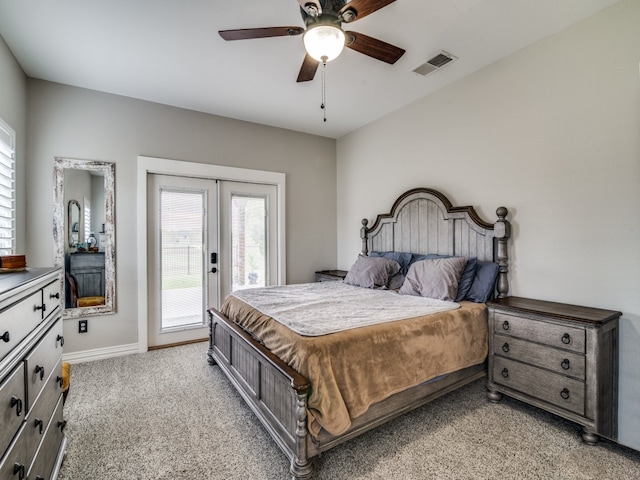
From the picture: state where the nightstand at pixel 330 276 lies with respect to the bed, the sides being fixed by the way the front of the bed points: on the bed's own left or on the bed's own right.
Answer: on the bed's own right

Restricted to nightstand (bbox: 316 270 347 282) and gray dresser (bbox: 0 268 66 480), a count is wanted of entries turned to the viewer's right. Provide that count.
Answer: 1

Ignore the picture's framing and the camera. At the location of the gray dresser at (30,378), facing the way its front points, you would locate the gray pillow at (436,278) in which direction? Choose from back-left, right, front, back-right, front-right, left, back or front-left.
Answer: front

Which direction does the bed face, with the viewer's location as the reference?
facing the viewer and to the left of the viewer

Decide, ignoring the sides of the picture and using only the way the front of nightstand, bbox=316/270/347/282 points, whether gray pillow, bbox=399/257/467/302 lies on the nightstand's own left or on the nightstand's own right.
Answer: on the nightstand's own left

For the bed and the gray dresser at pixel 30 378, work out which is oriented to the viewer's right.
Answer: the gray dresser

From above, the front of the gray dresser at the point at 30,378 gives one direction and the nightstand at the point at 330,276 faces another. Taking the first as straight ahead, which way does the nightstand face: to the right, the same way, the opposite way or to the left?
the opposite way

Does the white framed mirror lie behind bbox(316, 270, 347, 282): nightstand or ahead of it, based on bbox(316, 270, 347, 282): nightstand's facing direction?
ahead

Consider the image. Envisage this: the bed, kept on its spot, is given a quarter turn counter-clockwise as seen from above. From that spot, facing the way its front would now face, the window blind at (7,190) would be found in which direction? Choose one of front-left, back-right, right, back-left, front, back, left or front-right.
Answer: back-right

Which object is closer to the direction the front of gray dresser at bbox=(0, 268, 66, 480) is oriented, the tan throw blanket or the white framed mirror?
the tan throw blanket

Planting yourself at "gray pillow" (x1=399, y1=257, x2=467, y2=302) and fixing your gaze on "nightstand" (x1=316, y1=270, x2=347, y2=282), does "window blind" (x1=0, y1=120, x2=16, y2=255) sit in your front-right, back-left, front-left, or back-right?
front-left

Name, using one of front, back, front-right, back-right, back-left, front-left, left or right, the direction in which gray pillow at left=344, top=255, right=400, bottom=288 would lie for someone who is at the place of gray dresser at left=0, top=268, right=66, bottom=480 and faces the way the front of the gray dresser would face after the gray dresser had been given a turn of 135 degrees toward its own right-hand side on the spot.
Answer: back-left

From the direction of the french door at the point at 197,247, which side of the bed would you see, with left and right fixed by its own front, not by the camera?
right

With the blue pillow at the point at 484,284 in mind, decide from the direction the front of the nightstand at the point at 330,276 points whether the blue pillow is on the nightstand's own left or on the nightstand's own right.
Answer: on the nightstand's own left

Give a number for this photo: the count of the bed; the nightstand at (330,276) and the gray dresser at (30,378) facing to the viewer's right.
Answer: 1

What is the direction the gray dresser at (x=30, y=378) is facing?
to the viewer's right

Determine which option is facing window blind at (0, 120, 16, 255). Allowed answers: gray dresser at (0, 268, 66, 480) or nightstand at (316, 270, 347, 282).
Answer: the nightstand

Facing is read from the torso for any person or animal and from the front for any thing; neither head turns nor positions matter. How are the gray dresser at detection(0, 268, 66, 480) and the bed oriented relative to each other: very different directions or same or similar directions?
very different directions
